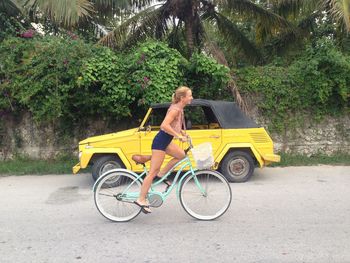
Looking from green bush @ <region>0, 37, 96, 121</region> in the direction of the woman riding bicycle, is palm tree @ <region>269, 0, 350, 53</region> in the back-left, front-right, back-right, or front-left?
front-left

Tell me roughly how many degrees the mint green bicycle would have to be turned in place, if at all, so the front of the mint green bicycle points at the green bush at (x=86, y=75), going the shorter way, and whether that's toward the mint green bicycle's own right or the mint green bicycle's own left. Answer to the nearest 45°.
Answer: approximately 135° to the mint green bicycle's own left

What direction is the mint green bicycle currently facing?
to the viewer's right

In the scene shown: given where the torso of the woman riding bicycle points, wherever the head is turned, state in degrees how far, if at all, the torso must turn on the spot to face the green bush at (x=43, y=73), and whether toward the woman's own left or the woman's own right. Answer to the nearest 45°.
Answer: approximately 135° to the woman's own left

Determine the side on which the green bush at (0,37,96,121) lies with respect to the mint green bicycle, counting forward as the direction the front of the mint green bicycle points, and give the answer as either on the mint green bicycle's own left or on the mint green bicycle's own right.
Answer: on the mint green bicycle's own left

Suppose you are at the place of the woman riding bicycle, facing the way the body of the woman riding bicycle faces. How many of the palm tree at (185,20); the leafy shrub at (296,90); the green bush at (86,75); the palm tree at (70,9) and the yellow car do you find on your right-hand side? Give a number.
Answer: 0

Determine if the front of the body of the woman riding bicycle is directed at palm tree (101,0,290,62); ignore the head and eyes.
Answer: no

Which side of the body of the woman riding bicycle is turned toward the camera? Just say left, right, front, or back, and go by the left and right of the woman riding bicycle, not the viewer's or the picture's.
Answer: right

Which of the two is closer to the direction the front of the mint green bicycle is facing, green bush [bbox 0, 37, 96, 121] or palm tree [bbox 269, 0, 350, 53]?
the palm tree

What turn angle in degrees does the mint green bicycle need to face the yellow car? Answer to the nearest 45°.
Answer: approximately 90° to its left

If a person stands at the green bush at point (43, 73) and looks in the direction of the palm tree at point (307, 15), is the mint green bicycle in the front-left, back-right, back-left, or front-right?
front-right

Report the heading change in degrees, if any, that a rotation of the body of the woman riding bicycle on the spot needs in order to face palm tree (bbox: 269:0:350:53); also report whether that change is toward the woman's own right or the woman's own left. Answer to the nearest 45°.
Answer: approximately 45° to the woman's own left

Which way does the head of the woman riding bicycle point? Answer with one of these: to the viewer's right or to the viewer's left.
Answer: to the viewer's right
